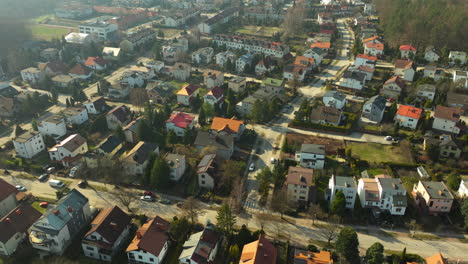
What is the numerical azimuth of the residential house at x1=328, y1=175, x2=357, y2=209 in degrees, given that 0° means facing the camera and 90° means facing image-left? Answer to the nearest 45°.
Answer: approximately 0°

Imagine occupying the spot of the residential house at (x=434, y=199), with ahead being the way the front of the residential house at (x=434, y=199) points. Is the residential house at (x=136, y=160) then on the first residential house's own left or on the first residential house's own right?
on the first residential house's own right

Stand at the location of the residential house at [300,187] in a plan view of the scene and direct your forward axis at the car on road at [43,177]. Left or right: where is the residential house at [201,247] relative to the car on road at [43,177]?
left

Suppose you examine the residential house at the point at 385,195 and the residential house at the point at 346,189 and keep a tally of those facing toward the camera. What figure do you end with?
2

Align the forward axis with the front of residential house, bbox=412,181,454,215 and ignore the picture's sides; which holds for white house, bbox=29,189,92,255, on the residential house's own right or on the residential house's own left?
on the residential house's own right

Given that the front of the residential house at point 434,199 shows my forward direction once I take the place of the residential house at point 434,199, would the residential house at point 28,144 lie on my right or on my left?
on my right

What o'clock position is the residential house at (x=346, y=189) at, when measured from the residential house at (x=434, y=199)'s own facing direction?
the residential house at (x=346, y=189) is roughly at 2 o'clock from the residential house at (x=434, y=199).

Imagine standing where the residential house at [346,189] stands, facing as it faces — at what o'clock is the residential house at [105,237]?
the residential house at [105,237] is roughly at 2 o'clock from the residential house at [346,189].

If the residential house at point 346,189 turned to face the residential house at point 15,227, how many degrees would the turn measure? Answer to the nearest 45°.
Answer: approximately 45° to its right

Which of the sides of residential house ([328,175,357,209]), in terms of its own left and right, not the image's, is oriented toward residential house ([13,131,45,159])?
right
